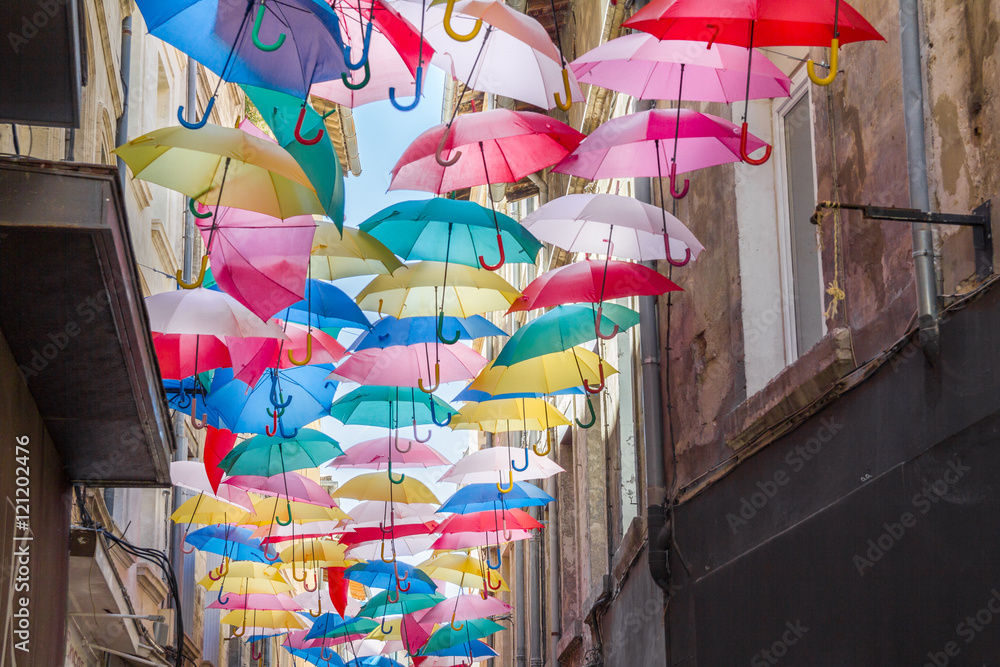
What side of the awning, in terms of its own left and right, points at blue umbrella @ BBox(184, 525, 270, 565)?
left

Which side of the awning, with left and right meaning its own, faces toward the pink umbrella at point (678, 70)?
front

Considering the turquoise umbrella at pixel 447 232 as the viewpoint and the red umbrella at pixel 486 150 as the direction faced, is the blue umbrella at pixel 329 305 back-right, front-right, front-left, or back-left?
back-right

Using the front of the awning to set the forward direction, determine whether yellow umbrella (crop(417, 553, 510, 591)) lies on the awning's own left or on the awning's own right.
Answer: on the awning's own left

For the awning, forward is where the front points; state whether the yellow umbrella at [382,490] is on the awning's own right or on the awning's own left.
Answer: on the awning's own left

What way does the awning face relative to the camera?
to the viewer's right

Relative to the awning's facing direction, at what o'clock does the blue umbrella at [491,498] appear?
The blue umbrella is roughly at 10 o'clock from the awning.

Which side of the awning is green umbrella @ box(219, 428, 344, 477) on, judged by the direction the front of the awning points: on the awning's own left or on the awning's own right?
on the awning's own left

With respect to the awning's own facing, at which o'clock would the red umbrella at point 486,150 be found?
The red umbrella is roughly at 11 o'clock from the awning.

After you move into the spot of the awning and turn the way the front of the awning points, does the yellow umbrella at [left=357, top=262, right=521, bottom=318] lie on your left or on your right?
on your left

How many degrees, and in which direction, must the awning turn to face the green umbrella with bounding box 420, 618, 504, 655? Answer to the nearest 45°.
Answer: approximately 45° to its left

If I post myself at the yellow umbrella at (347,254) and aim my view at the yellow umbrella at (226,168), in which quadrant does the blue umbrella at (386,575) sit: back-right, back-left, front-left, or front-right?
back-right

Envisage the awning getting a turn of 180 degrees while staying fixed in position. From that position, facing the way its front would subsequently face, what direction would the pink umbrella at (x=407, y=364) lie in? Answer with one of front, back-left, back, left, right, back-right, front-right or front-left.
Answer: back-right

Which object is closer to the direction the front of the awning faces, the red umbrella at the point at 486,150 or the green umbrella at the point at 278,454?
the red umbrella
